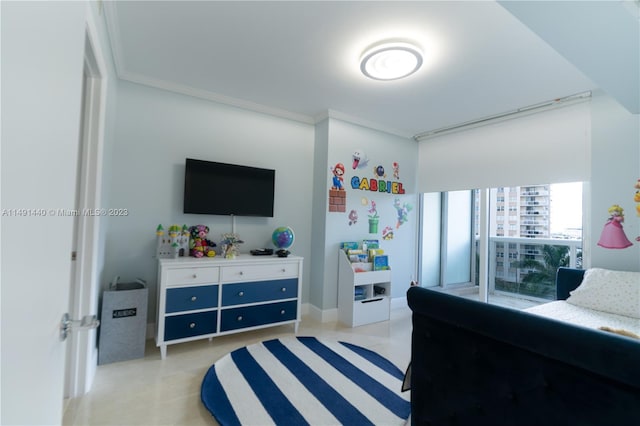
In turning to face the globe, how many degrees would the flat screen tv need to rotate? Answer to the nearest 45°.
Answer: approximately 45° to its left

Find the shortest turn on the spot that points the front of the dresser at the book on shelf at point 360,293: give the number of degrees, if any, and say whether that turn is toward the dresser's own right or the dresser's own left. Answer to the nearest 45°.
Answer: approximately 45° to the dresser's own left

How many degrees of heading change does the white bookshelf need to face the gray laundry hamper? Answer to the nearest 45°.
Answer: approximately 90° to its right

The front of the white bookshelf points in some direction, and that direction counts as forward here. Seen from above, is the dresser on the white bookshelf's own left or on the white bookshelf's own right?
on the white bookshelf's own right

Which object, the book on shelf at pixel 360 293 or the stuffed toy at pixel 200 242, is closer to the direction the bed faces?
the stuffed toy

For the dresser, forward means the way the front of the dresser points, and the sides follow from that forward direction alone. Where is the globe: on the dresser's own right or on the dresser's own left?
on the dresser's own left

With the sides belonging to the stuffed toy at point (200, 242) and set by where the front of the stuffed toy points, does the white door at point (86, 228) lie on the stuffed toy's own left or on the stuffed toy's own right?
on the stuffed toy's own right

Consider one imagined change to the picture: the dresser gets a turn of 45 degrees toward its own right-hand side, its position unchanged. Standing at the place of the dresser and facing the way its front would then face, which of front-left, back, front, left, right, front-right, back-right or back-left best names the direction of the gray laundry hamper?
right

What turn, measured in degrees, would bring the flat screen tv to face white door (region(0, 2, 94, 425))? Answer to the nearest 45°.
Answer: approximately 45° to its right

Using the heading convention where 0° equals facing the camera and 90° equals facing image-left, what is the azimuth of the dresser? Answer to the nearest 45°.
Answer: approximately 315°

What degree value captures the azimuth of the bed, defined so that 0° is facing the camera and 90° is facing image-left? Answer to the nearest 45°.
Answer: approximately 45°

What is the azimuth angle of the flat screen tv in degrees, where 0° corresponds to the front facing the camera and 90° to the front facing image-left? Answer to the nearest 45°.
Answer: approximately 315°
